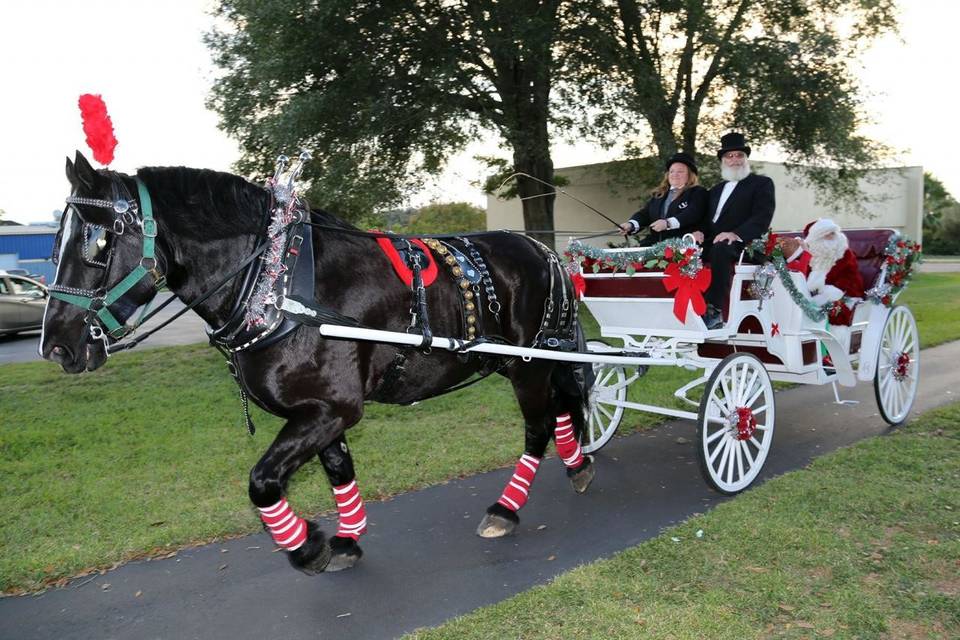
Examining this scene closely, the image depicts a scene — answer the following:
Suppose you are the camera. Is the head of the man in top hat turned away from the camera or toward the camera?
toward the camera

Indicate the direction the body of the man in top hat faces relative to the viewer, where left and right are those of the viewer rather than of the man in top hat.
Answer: facing the viewer and to the left of the viewer

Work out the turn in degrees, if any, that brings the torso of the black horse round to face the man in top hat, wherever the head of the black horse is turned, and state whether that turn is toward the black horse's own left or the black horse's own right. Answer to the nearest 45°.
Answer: approximately 180°

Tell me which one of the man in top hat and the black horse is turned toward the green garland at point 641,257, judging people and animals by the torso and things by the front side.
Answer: the man in top hat

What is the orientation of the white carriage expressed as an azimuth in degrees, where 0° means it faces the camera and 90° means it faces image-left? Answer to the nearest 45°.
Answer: approximately 45°

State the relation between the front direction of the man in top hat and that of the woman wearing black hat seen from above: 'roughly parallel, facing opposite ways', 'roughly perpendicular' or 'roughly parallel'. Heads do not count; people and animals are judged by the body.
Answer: roughly parallel

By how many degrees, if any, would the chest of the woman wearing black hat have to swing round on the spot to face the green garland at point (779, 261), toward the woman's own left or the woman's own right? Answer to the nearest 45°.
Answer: approximately 135° to the woman's own left

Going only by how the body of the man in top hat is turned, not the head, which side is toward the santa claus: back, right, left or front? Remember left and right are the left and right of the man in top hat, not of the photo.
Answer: back

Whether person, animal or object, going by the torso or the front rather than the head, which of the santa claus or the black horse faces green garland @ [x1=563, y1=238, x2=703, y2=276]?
the santa claus

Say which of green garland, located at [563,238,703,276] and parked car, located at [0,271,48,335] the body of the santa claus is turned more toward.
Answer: the green garland

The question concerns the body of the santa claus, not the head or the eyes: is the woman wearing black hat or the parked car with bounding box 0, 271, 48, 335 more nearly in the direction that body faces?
the woman wearing black hat
